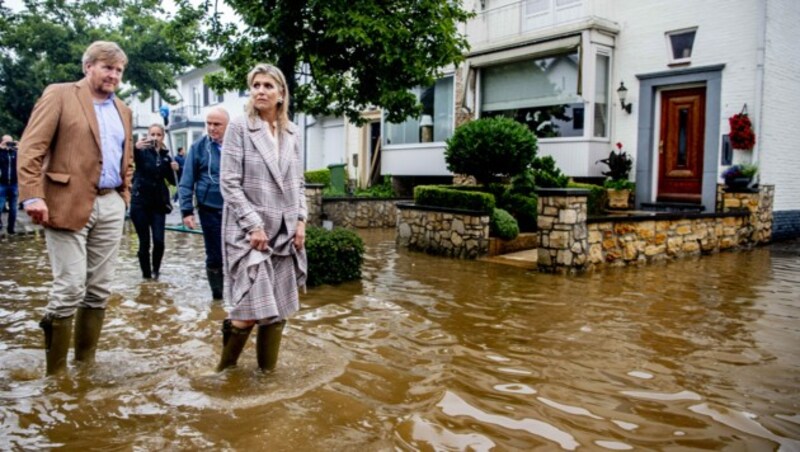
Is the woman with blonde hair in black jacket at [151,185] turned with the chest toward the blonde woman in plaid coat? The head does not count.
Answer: yes

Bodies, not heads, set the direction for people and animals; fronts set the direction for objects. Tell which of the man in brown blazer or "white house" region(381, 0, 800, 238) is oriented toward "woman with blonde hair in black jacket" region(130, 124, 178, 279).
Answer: the white house

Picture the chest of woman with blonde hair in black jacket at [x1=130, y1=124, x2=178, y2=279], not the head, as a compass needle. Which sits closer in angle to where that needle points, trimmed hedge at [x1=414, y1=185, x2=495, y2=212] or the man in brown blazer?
the man in brown blazer

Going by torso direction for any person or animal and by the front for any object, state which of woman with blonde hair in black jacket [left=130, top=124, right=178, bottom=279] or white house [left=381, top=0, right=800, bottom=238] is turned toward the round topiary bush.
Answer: the white house

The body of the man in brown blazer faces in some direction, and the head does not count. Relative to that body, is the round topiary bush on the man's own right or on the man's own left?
on the man's own left

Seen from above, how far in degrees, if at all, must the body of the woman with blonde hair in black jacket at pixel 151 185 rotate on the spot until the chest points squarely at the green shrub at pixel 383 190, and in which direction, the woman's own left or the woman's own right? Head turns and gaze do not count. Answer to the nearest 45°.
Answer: approximately 135° to the woman's own left

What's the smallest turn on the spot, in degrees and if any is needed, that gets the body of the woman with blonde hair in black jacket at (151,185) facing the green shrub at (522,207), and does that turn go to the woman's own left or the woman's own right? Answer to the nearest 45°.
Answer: approximately 90° to the woman's own left

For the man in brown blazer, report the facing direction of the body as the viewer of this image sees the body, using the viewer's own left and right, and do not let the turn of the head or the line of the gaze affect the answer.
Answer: facing the viewer and to the right of the viewer

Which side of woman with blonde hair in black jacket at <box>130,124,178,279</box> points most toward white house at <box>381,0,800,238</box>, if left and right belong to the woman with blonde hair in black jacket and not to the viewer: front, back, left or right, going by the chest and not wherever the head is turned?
left

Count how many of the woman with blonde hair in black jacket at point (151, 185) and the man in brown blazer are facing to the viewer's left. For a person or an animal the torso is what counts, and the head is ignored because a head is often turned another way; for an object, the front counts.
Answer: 0

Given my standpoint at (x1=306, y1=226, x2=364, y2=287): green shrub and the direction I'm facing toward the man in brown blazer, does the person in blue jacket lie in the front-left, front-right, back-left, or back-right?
front-right

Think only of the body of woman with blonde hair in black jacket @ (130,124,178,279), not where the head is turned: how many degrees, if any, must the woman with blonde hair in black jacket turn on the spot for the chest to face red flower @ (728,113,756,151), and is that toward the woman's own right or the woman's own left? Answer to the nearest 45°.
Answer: approximately 90° to the woman's own left

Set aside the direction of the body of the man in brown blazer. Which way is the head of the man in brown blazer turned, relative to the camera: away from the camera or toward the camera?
toward the camera

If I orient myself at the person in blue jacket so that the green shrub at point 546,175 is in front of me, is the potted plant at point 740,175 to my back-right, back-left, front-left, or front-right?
front-right

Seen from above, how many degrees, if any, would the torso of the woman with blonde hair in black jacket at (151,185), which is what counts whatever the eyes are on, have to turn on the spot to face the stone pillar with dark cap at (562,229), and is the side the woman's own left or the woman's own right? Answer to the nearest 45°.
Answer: approximately 90° to the woman's own left

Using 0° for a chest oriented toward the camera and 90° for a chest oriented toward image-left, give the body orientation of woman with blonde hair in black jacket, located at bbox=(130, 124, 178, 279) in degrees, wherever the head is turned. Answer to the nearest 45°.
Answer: approximately 0°

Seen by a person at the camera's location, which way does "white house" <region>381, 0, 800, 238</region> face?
facing the viewer and to the left of the viewer

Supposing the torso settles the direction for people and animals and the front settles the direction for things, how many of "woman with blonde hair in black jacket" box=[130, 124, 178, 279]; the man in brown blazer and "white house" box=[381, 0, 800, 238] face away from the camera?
0
